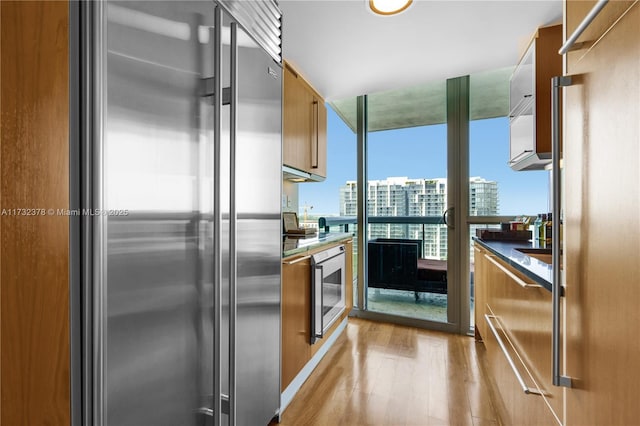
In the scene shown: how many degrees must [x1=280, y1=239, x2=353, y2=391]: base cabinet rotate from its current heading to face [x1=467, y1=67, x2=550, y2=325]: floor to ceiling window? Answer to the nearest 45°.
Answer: approximately 45° to its left

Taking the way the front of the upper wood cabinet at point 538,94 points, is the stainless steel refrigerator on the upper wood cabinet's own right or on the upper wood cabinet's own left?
on the upper wood cabinet's own left

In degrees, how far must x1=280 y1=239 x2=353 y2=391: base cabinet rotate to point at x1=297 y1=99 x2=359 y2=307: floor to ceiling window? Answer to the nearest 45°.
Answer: approximately 90° to its left

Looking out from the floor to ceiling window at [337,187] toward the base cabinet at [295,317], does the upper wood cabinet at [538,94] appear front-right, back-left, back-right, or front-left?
front-left

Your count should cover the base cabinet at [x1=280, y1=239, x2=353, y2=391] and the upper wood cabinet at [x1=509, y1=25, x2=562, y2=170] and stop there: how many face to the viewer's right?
1

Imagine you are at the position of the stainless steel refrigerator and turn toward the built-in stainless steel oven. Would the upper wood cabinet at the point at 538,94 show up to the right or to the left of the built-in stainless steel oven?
right

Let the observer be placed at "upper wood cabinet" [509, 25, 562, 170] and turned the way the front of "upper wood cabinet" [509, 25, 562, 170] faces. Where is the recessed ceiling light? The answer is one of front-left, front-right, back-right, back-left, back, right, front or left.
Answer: front-left

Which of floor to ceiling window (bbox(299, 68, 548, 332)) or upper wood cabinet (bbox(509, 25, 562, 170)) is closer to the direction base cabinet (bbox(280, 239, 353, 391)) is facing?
the upper wood cabinet

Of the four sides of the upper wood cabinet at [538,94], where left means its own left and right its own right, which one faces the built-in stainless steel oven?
front

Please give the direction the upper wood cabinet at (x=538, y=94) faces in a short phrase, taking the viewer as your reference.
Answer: facing to the left of the viewer

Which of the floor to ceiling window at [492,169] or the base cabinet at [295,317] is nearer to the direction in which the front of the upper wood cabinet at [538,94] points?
the base cabinet

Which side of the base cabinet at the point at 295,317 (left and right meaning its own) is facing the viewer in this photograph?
right

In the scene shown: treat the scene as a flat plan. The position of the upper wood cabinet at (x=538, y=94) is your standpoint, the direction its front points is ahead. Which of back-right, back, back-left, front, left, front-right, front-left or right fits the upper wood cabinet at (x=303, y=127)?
front

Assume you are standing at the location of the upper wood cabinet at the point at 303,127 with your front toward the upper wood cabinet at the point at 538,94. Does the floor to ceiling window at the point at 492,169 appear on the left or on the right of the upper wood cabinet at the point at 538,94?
left
